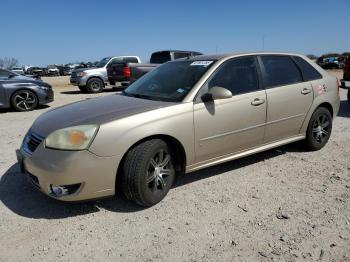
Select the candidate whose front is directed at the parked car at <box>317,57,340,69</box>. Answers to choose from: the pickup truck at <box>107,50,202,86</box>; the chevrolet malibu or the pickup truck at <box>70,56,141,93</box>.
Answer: the pickup truck at <box>107,50,202,86</box>

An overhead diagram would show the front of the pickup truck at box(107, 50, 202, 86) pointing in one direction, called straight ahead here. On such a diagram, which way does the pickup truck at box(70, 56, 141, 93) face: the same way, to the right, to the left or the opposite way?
the opposite way

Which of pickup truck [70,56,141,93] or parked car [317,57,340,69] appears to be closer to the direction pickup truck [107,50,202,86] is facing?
the parked car

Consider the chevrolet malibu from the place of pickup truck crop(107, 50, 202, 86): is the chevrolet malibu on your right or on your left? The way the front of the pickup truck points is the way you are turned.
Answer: on your right

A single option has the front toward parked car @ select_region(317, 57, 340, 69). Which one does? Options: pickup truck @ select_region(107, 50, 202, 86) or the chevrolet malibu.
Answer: the pickup truck

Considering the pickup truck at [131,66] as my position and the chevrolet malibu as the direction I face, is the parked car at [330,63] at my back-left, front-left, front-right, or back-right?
back-left

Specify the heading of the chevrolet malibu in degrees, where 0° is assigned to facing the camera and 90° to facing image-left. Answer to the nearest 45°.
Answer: approximately 45°

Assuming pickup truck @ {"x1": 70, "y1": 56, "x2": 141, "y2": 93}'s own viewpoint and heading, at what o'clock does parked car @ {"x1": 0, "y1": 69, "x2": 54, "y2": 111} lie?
The parked car is roughly at 11 o'clock from the pickup truck.

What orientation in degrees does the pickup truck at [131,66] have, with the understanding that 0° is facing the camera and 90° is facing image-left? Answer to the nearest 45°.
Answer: approximately 225°
